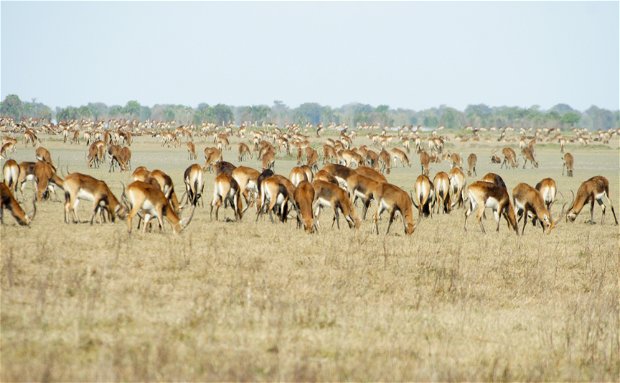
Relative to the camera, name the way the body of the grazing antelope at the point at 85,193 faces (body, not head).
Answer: to the viewer's right

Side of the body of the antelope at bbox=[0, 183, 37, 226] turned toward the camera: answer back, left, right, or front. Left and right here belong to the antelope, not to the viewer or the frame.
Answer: right

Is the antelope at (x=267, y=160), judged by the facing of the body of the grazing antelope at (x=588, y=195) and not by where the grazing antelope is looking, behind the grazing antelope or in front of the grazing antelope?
in front

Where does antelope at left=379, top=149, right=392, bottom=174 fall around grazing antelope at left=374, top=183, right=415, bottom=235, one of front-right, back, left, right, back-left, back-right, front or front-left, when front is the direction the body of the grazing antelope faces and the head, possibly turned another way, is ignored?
left

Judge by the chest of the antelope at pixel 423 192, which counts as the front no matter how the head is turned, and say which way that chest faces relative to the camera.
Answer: away from the camera

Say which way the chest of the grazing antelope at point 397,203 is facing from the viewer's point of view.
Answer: to the viewer's right

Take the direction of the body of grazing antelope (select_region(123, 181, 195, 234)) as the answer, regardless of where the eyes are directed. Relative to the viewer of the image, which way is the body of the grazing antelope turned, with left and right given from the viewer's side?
facing to the right of the viewer

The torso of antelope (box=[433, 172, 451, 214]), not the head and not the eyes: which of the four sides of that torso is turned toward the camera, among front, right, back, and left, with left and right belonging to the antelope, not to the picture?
back

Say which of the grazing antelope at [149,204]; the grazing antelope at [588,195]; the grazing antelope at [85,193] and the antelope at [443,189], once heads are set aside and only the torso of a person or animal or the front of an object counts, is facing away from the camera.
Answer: the antelope

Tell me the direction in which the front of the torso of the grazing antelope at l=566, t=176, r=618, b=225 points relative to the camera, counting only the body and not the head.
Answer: to the viewer's left
